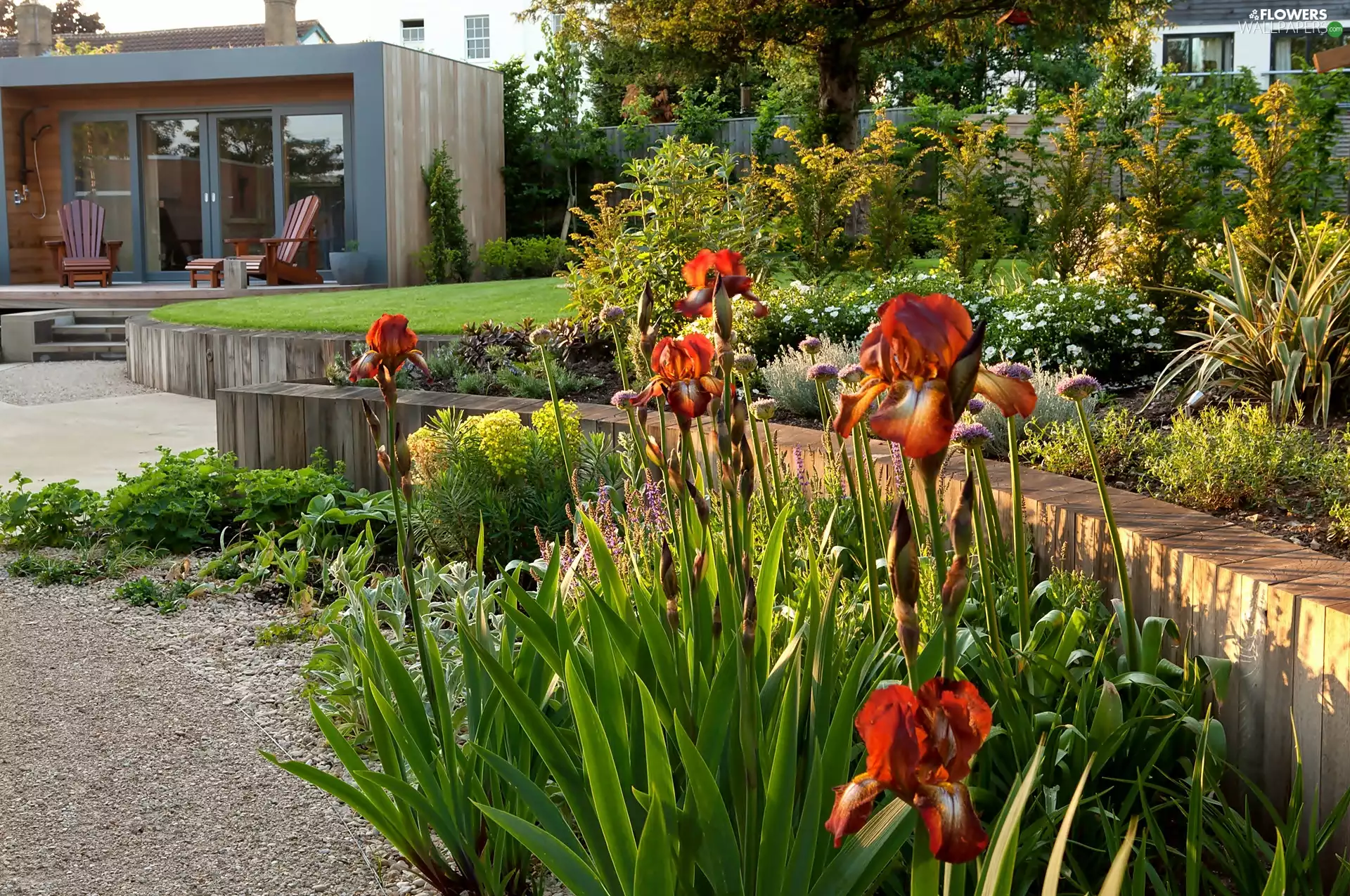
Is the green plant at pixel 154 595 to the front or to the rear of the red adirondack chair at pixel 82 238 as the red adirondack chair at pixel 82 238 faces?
to the front

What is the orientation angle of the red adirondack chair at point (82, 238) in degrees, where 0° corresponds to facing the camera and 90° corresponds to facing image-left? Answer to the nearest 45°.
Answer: approximately 0°

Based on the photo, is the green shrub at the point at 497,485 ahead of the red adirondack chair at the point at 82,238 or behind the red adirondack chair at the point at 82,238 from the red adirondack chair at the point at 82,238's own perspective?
ahead

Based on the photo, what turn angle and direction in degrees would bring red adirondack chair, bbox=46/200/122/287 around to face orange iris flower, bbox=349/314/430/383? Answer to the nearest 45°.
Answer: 0° — it already faces it

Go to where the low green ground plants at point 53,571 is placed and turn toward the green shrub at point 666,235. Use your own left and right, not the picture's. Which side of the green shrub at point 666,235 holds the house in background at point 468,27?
left

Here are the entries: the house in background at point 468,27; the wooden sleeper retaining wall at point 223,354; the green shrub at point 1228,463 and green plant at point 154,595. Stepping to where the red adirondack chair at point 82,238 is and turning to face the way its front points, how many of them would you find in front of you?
3

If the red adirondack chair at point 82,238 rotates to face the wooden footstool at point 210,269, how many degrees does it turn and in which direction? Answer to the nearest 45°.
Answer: approximately 45° to its left

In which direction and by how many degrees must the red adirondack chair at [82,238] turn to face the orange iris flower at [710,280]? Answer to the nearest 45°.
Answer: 0° — it already faces it

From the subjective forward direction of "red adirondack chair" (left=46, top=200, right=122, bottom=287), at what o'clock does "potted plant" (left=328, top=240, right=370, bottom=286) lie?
The potted plant is roughly at 10 o'clock from the red adirondack chair.

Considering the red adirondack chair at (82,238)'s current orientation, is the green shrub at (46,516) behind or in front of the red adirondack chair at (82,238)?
in front

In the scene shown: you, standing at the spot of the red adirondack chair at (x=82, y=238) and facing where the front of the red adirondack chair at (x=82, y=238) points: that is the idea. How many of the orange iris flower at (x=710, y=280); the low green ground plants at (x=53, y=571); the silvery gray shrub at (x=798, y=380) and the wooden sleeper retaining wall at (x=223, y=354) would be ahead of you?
4

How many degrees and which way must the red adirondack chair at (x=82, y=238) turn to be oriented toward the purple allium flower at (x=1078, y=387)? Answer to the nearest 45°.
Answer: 0° — it already faces it
